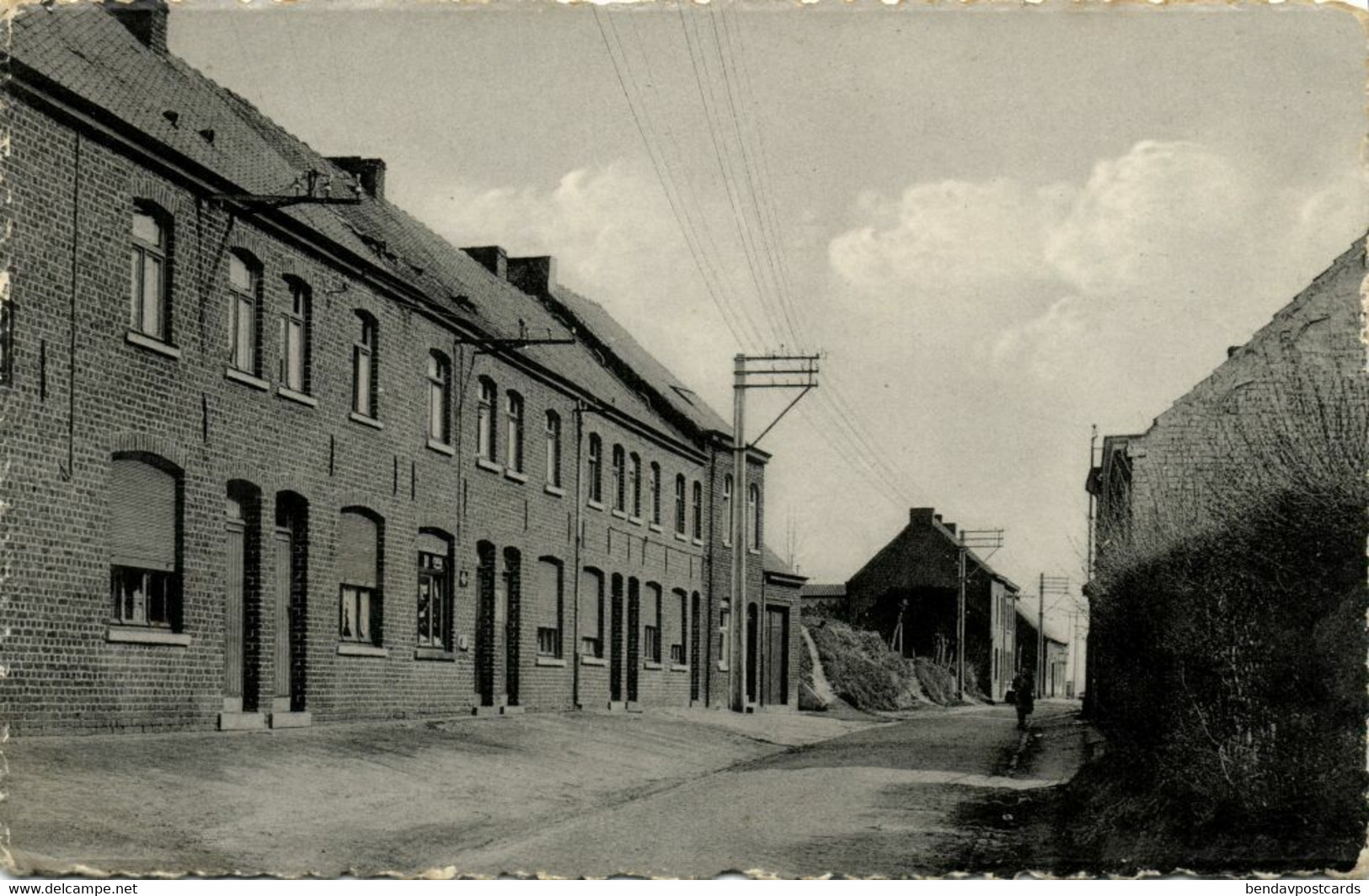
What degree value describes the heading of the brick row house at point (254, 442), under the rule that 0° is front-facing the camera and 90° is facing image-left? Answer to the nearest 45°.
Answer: approximately 315°

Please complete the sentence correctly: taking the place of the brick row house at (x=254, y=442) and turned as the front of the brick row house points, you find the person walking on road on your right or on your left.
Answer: on your left
